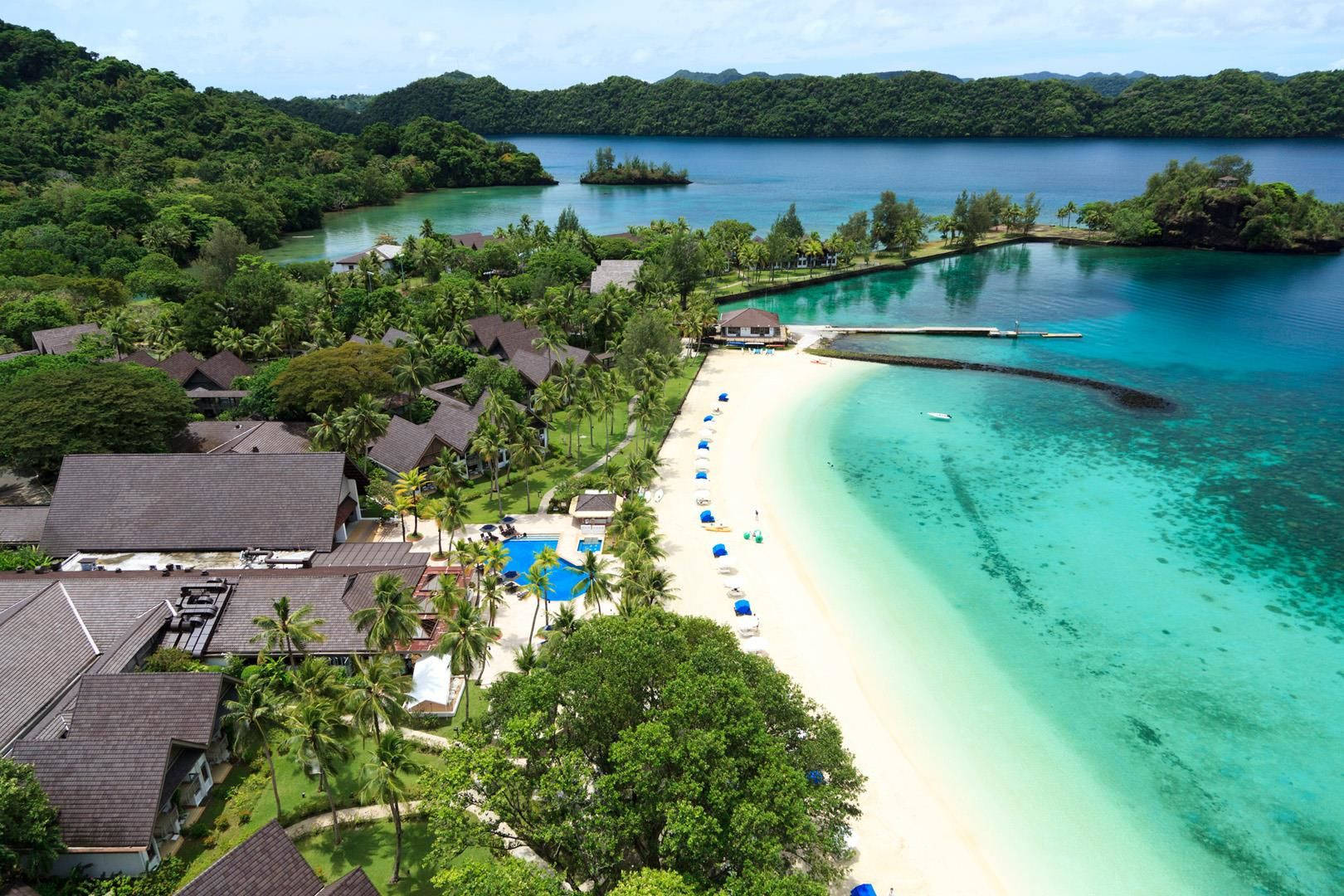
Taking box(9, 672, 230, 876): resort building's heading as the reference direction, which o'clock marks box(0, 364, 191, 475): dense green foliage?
The dense green foliage is roughly at 9 o'clock from the resort building.

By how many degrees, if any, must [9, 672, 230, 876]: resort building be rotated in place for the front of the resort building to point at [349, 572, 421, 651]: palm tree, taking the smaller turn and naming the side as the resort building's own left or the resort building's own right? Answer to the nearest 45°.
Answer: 0° — it already faces it

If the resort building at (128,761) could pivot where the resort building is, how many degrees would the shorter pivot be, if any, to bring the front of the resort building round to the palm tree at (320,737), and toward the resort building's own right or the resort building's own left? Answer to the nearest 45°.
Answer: approximately 45° to the resort building's own right

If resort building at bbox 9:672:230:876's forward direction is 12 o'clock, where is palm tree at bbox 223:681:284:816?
The palm tree is roughly at 1 o'clock from the resort building.

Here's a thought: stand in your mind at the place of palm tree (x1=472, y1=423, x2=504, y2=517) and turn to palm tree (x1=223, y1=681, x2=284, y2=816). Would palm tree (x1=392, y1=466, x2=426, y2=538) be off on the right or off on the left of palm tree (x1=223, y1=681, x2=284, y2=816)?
right

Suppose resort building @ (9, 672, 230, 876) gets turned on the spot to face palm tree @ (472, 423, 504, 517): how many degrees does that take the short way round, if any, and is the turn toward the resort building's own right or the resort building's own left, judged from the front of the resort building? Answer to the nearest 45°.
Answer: approximately 45° to the resort building's own left

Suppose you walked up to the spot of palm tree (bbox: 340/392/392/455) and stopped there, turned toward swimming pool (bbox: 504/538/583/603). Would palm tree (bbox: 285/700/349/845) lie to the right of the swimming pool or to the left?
right

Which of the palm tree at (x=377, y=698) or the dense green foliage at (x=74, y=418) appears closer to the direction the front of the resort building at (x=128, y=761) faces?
the palm tree

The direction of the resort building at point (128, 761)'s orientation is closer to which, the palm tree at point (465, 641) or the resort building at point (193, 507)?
the palm tree

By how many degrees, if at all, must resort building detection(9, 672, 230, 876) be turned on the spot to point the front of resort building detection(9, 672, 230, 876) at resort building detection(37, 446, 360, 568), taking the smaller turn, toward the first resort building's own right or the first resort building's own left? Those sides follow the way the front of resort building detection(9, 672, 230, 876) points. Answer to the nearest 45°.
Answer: approximately 90° to the first resort building's own left

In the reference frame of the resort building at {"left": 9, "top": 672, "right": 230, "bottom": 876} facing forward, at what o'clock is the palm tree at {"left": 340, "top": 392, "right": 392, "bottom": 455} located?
The palm tree is roughly at 10 o'clock from the resort building.

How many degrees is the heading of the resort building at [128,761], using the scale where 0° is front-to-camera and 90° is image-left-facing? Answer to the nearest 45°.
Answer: approximately 270°
